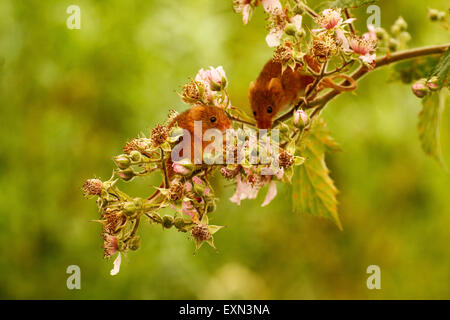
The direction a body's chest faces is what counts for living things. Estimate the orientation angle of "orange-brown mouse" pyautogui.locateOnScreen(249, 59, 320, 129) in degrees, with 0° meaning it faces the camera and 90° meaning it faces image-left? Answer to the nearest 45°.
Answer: approximately 45°
